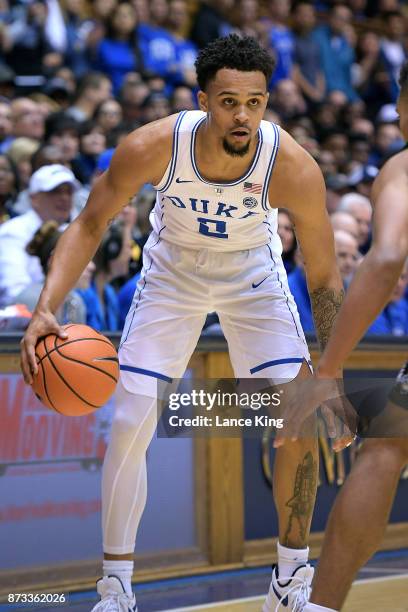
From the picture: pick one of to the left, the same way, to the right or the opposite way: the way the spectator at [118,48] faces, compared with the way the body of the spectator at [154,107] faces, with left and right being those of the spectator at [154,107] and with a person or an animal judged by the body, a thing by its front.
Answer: the same way

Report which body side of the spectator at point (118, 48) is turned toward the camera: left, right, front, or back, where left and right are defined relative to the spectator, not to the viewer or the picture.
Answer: front

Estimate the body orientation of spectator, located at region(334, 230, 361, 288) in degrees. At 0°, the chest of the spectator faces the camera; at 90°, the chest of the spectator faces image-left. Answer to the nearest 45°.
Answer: approximately 45°

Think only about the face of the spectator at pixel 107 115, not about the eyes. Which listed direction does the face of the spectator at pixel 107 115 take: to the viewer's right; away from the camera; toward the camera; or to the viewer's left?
toward the camera

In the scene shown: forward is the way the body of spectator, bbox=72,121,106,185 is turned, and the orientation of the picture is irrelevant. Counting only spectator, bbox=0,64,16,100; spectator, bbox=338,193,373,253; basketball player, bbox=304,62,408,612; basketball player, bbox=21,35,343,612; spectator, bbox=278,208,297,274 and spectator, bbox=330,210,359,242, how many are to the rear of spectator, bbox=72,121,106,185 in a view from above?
1

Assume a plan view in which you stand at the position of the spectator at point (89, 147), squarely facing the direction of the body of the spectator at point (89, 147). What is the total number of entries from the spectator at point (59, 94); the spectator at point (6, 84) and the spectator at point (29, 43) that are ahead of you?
0

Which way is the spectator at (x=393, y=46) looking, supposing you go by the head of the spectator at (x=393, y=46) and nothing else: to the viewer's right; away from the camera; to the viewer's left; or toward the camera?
toward the camera

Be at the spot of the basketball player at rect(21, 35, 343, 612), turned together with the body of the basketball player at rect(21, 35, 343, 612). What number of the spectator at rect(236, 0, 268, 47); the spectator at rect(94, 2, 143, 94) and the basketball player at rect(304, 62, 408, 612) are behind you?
2

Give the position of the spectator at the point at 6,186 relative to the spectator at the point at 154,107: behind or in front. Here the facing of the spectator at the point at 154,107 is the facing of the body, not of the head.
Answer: in front

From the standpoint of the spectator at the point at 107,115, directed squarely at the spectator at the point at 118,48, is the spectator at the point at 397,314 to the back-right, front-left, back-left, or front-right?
back-right

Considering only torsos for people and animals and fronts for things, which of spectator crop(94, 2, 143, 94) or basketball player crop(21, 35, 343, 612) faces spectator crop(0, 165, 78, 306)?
spectator crop(94, 2, 143, 94)

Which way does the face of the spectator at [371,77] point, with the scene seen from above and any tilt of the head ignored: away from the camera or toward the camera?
toward the camera

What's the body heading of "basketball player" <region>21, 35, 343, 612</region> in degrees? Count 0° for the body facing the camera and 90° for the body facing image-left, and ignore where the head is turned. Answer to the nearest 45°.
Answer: approximately 0°

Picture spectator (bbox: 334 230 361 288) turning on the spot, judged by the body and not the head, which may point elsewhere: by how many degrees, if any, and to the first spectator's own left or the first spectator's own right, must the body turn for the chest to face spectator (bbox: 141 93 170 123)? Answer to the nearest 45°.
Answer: approximately 90° to the first spectator's own right

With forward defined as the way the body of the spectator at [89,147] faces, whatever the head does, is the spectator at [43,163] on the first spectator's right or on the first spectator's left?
on the first spectator's right
